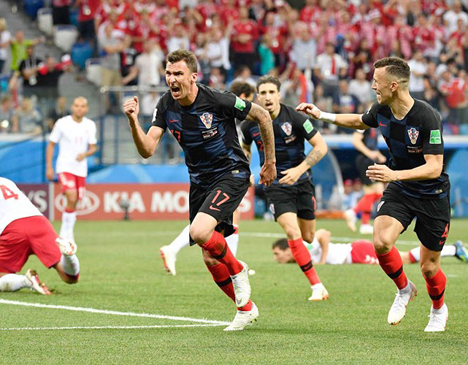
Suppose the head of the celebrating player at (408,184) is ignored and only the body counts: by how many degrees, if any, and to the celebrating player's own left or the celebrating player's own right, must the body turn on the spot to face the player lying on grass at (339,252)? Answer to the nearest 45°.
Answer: approximately 135° to the celebrating player's own right

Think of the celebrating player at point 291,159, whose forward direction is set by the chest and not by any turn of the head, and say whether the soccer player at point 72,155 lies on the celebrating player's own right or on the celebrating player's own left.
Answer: on the celebrating player's own right

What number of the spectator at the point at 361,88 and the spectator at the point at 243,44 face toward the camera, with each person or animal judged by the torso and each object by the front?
2

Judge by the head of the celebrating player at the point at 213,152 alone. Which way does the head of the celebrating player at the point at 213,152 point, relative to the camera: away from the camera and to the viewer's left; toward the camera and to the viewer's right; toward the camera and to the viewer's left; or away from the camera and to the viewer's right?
toward the camera and to the viewer's left

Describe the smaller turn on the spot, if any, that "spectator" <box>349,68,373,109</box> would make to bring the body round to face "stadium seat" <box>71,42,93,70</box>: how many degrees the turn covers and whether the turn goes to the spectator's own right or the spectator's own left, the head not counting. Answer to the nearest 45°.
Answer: approximately 90° to the spectator's own right

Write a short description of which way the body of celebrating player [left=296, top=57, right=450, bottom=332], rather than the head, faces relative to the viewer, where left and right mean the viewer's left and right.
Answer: facing the viewer and to the left of the viewer

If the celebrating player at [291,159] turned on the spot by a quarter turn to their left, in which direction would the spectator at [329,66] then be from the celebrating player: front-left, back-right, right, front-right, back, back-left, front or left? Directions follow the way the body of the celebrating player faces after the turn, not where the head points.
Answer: back-left

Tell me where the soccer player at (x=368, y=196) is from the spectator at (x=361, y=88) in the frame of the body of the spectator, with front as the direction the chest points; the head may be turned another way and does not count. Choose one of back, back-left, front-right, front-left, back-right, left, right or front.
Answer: front

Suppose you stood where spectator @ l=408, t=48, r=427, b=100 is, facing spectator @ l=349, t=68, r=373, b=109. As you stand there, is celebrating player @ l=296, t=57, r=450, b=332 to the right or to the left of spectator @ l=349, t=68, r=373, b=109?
left

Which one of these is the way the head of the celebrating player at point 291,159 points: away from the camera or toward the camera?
toward the camera

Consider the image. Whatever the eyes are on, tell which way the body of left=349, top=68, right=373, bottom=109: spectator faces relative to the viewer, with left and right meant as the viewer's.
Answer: facing the viewer

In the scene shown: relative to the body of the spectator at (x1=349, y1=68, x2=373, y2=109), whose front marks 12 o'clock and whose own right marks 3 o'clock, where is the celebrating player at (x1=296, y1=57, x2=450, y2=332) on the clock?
The celebrating player is roughly at 12 o'clock from the spectator.

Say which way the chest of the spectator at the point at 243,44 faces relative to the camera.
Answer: toward the camera

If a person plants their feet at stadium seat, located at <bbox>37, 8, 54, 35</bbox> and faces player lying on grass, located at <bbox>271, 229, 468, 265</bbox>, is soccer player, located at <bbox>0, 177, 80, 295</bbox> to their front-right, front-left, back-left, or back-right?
front-right
